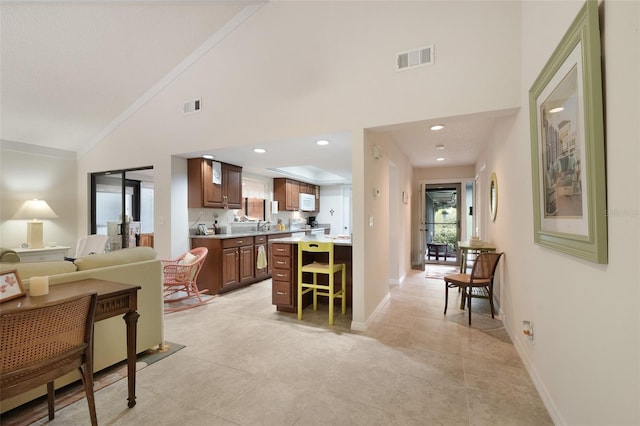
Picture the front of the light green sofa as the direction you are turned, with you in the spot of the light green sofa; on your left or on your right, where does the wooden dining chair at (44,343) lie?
on your left

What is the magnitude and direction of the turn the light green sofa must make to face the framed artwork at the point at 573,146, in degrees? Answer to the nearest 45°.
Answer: approximately 180°

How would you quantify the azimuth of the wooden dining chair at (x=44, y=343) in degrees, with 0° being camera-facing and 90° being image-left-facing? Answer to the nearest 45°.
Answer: approximately 135°

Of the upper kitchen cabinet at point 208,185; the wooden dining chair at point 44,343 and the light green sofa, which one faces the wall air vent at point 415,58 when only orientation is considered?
the upper kitchen cabinet

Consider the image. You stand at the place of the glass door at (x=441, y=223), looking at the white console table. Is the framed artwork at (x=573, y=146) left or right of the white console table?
left

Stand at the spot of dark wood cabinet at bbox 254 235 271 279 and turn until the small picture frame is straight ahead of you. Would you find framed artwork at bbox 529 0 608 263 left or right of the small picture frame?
left

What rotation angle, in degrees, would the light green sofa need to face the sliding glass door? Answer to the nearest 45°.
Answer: approximately 45° to its right

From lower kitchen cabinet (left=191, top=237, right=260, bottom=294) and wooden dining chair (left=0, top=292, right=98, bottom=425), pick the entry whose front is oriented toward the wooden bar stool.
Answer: the lower kitchen cabinet

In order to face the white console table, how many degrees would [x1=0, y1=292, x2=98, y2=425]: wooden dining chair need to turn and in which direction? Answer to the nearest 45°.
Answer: approximately 45° to its right

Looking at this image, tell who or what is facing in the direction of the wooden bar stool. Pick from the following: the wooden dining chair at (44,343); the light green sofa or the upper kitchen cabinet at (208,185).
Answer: the upper kitchen cabinet
